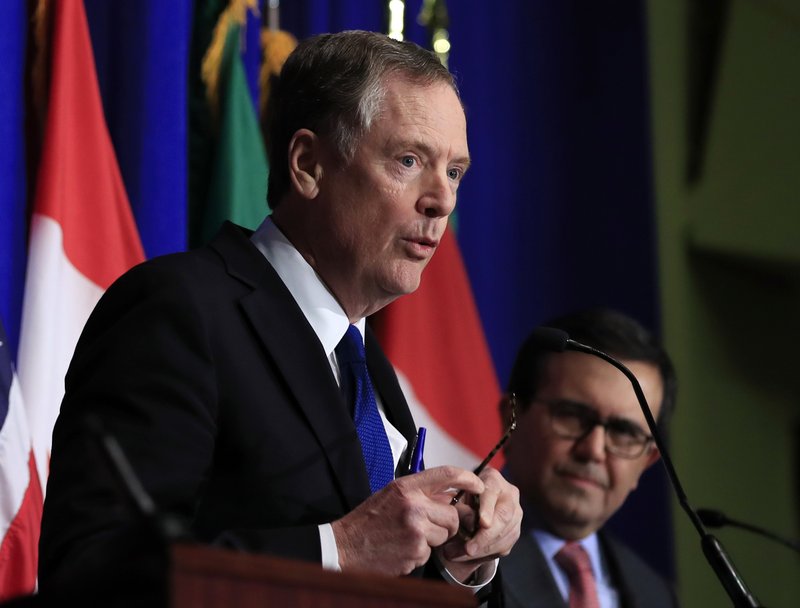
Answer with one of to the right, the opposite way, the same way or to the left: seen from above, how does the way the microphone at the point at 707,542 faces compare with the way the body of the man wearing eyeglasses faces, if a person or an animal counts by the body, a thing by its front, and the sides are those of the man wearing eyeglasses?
to the right

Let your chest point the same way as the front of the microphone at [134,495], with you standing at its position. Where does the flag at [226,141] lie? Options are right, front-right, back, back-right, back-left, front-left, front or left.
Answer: right

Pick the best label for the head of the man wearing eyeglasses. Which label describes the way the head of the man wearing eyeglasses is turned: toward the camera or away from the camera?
toward the camera

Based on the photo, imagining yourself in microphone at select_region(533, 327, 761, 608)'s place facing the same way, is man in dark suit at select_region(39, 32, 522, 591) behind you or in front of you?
in front

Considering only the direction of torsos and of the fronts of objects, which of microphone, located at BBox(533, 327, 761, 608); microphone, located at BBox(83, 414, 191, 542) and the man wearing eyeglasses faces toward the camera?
the man wearing eyeglasses

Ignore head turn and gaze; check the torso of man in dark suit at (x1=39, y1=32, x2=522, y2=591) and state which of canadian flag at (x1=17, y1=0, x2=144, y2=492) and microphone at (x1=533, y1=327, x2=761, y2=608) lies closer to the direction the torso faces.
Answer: the microphone

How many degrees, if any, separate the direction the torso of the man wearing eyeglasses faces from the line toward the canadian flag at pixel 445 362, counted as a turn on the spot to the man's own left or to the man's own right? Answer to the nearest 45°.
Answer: approximately 135° to the man's own right

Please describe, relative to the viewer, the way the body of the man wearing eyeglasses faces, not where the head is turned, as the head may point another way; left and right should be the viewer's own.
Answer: facing the viewer

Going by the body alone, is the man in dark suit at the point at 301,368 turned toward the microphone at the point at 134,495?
no

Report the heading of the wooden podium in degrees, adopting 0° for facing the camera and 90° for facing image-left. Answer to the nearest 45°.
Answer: approximately 315°

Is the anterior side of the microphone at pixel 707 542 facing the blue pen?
yes

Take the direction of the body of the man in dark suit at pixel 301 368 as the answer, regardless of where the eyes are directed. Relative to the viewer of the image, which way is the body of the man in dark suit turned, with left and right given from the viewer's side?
facing the viewer and to the right of the viewer

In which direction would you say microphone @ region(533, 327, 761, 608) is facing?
to the viewer's left

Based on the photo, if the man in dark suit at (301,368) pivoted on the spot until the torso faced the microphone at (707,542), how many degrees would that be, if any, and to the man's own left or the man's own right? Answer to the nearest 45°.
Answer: approximately 45° to the man's own left
